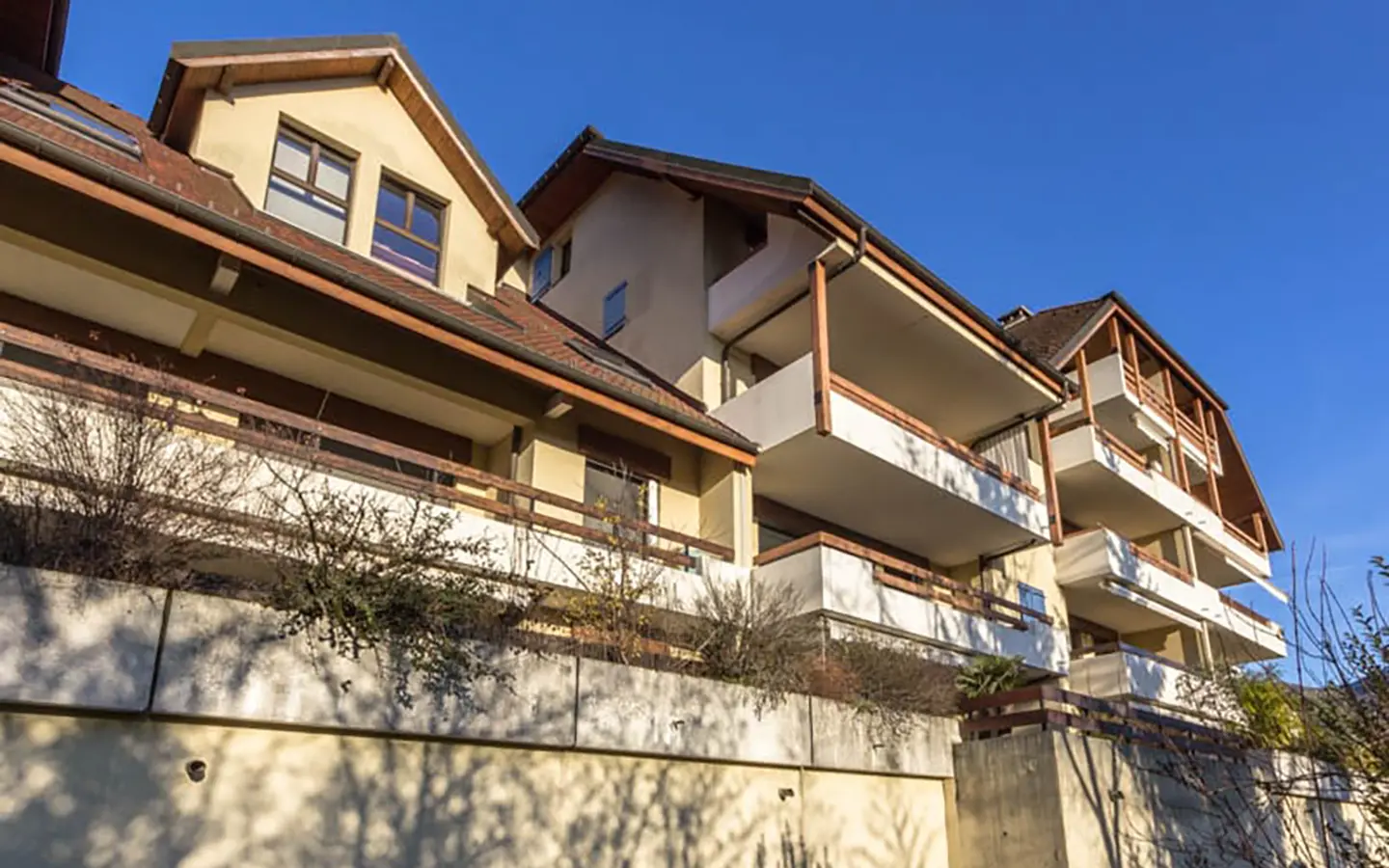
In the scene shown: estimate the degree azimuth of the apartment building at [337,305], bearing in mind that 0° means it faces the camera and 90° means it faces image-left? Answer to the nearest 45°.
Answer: approximately 315°

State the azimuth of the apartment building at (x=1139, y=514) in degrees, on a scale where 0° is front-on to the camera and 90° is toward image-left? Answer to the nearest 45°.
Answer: approximately 315°

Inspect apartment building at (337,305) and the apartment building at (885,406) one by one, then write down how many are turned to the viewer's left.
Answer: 0

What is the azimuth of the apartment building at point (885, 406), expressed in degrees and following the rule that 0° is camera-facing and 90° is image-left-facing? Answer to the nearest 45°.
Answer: approximately 315°

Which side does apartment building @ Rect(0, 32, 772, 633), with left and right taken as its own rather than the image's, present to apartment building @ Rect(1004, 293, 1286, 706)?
left

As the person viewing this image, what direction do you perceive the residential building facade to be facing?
facing the viewer and to the right of the viewer
